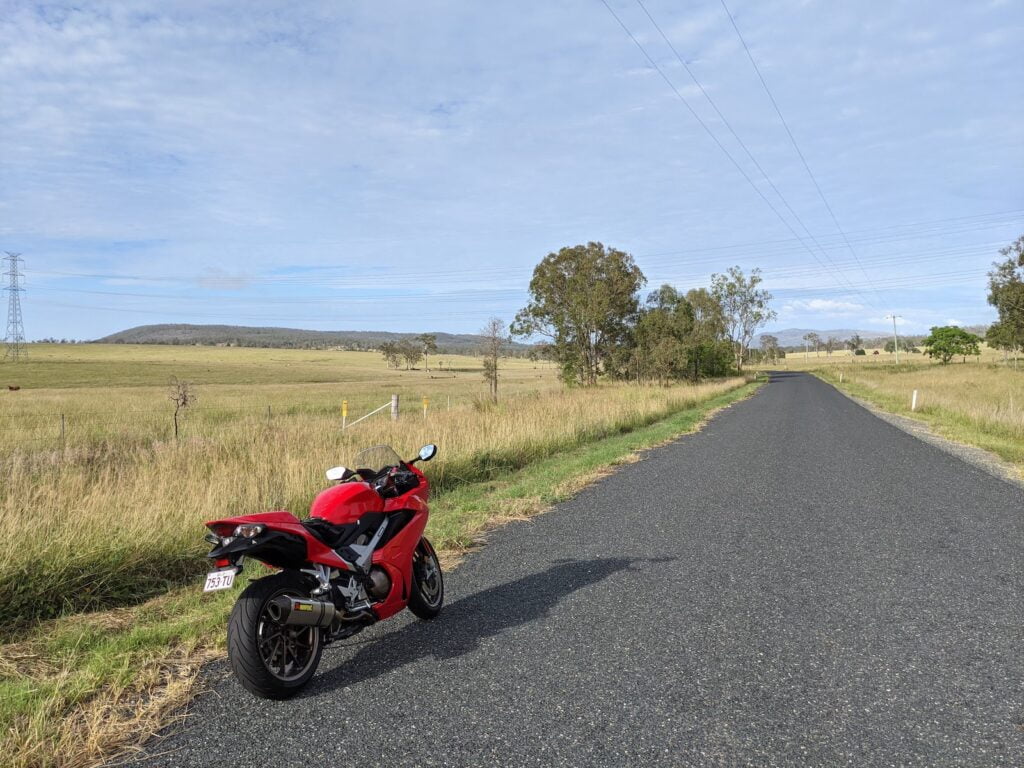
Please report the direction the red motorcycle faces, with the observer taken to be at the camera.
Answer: facing away from the viewer and to the right of the viewer

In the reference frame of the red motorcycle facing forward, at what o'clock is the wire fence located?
The wire fence is roughly at 10 o'clock from the red motorcycle.
